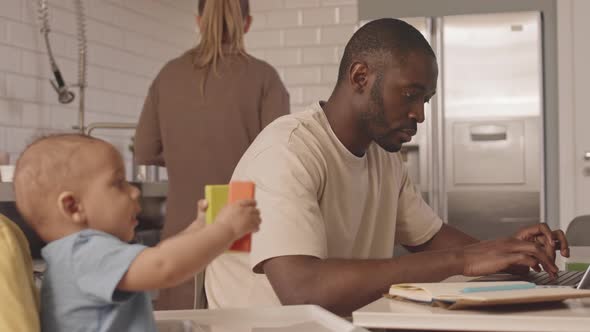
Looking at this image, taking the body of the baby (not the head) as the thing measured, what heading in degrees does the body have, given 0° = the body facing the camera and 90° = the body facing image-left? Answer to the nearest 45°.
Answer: approximately 270°

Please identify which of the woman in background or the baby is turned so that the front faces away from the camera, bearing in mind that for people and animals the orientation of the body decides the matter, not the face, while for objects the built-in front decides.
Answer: the woman in background

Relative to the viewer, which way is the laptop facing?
to the viewer's left

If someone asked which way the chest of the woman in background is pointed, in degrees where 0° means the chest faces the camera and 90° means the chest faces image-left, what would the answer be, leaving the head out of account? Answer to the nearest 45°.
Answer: approximately 180°

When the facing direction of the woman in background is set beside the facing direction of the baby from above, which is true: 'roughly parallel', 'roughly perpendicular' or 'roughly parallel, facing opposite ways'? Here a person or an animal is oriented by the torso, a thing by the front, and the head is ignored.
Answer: roughly perpendicular

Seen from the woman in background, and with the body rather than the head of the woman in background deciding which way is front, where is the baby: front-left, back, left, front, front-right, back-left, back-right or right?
back

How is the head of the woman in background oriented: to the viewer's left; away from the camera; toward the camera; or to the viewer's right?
away from the camera

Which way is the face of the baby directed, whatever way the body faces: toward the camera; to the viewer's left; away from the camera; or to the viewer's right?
to the viewer's right
